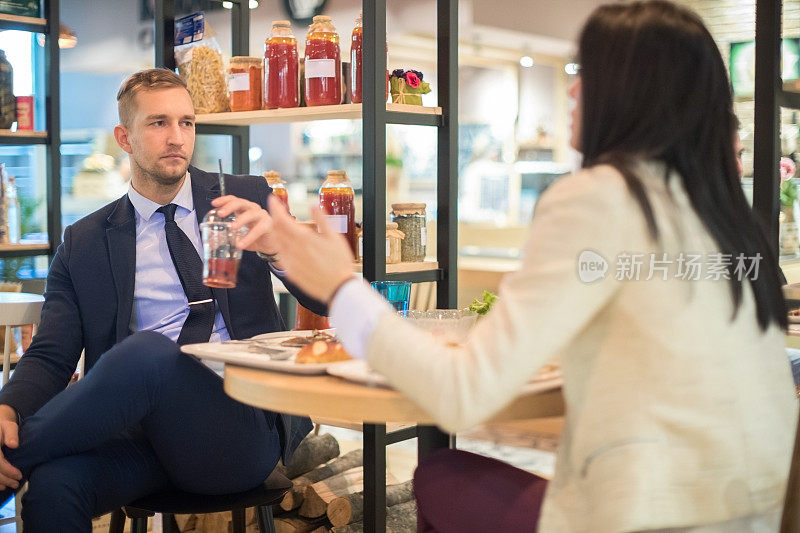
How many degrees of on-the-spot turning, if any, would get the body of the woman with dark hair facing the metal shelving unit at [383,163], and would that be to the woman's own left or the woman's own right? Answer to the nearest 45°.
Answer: approximately 45° to the woman's own right

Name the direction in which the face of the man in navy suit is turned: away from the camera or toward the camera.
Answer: toward the camera

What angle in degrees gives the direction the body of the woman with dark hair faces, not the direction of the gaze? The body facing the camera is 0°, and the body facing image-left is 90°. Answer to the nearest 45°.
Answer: approximately 135°

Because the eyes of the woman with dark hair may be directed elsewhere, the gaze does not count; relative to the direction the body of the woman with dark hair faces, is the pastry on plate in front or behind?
in front

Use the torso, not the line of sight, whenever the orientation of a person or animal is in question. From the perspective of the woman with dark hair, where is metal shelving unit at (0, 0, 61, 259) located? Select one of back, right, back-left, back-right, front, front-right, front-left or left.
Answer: front

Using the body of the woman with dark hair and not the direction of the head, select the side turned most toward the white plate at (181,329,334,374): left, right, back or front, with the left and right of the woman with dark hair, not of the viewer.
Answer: front

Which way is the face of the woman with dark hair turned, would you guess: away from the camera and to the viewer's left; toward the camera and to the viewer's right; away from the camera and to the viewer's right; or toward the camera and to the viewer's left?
away from the camera and to the viewer's left

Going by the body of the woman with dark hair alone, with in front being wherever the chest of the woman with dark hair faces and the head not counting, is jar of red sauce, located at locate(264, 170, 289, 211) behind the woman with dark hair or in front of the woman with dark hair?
in front

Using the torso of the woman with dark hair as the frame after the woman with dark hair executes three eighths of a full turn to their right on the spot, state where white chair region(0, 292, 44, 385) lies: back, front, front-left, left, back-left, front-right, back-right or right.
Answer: back-left

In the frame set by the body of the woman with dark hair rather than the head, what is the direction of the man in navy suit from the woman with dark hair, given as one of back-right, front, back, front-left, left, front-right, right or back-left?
front

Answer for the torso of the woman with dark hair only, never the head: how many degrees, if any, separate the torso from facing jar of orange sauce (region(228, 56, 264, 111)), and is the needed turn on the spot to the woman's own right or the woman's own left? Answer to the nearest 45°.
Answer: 0° — they already face it
